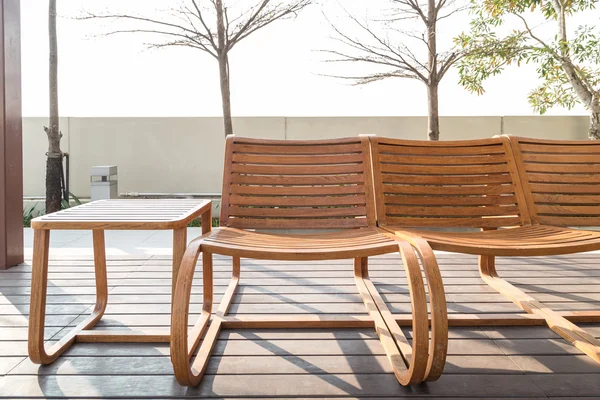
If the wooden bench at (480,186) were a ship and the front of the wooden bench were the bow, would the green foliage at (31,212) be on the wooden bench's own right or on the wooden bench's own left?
on the wooden bench's own right

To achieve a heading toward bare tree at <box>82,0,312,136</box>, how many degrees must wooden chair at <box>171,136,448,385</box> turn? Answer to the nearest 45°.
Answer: approximately 180°

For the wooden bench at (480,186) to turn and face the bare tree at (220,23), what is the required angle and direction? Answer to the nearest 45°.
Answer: approximately 135° to its right

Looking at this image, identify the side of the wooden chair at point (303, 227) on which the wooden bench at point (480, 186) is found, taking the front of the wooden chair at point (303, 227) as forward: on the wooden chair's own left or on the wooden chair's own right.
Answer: on the wooden chair's own left

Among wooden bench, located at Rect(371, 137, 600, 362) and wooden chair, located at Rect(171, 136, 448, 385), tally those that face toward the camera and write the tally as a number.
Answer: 2

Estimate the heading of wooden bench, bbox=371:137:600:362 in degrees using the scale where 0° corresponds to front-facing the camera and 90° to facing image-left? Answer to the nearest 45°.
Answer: approximately 0°

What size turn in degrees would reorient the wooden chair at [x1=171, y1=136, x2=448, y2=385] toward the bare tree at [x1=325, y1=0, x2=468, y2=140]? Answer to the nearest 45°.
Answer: approximately 180°

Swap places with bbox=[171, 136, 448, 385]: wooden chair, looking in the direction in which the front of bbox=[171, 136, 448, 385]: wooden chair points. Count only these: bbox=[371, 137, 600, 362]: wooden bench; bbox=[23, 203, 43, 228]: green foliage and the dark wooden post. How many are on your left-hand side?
1

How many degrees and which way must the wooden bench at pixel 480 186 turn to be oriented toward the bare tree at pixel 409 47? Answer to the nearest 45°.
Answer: approximately 180°

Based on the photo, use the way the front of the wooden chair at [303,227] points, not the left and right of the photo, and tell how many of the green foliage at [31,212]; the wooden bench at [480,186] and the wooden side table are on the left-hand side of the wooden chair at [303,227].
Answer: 1
